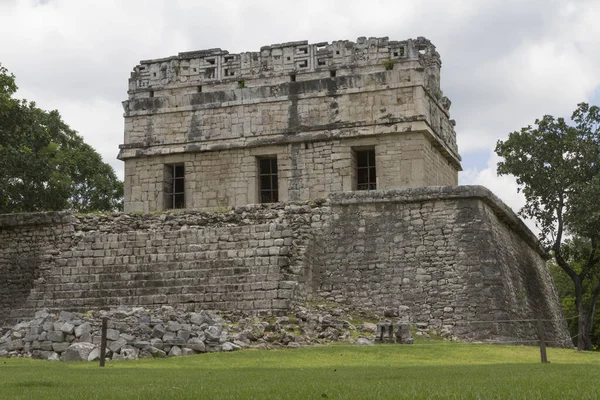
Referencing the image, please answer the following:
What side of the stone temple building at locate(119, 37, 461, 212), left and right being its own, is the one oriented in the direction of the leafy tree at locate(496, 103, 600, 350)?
left

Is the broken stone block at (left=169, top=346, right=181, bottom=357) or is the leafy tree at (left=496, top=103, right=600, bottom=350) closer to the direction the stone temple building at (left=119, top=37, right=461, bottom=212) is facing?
the broken stone block

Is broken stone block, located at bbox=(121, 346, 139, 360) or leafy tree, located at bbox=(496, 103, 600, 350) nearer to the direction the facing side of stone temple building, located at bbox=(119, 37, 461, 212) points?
the broken stone block

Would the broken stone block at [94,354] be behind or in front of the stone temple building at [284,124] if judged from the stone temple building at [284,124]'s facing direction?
in front

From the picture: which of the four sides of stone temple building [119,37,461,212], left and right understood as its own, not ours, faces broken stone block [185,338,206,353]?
front

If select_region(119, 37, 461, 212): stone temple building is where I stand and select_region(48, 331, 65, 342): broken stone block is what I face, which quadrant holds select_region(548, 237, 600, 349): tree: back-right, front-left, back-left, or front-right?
back-left

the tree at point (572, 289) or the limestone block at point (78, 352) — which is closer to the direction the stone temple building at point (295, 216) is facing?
the limestone block

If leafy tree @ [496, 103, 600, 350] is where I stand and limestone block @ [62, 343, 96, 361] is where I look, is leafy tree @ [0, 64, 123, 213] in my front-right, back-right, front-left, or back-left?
front-right

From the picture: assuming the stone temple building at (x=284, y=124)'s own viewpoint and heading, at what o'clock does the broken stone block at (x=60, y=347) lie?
The broken stone block is roughly at 1 o'clock from the stone temple building.

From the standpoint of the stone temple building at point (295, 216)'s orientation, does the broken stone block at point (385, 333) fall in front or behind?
in front

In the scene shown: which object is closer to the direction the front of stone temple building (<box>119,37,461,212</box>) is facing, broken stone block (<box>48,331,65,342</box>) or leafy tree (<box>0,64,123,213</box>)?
the broken stone block

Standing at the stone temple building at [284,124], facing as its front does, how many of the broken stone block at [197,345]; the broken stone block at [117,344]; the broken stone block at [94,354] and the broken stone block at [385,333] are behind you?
0

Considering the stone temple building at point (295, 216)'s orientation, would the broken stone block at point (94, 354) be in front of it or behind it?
in front

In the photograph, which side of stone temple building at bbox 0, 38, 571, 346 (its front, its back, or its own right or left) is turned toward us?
front
